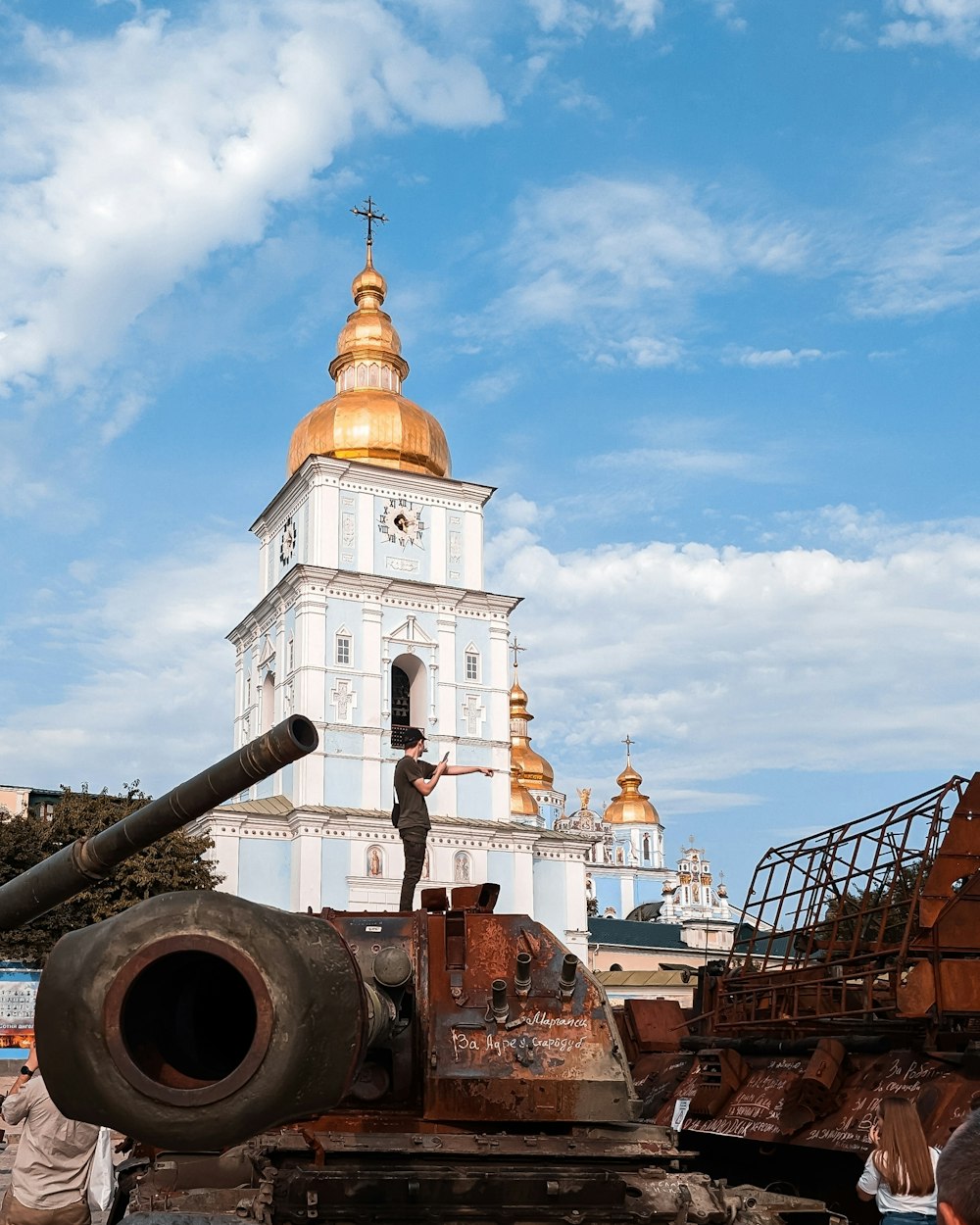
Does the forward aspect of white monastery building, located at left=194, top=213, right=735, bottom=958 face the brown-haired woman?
yes

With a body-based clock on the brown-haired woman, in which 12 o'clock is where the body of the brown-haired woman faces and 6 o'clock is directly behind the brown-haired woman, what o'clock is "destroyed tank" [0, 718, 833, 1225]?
The destroyed tank is roughly at 10 o'clock from the brown-haired woman.

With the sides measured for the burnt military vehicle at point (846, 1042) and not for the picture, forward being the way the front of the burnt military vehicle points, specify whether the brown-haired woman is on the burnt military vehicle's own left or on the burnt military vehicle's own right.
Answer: on the burnt military vehicle's own left

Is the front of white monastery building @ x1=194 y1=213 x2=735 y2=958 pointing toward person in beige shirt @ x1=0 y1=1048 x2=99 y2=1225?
yes

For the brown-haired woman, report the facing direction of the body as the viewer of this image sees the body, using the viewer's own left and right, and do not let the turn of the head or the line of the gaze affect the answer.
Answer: facing away from the viewer and to the left of the viewer

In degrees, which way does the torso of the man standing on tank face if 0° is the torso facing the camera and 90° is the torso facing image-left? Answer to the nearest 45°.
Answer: approximately 270°

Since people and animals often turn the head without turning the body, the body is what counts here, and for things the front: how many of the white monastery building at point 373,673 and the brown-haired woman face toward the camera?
1
